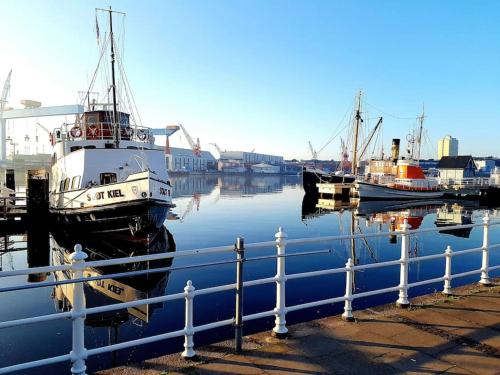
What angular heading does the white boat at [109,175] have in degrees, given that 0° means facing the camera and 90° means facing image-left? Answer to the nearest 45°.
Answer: approximately 315°
